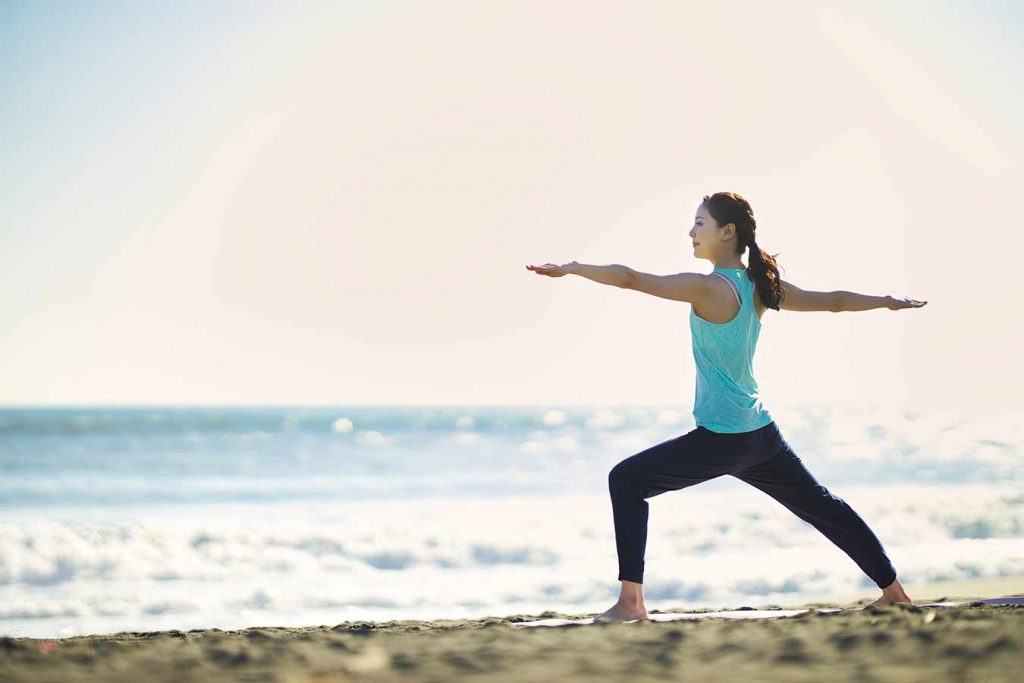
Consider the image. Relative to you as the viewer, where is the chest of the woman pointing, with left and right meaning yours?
facing away from the viewer and to the left of the viewer

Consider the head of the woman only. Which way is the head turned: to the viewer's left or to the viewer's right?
to the viewer's left
